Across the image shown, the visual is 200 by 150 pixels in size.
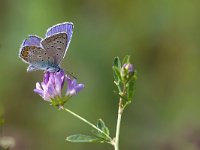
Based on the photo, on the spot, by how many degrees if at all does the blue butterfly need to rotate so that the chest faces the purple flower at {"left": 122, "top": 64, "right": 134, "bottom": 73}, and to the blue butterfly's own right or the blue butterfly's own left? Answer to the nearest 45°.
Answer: approximately 45° to the blue butterfly's own right

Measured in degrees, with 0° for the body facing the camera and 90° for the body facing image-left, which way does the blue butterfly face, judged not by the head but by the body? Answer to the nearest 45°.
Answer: approximately 270°
